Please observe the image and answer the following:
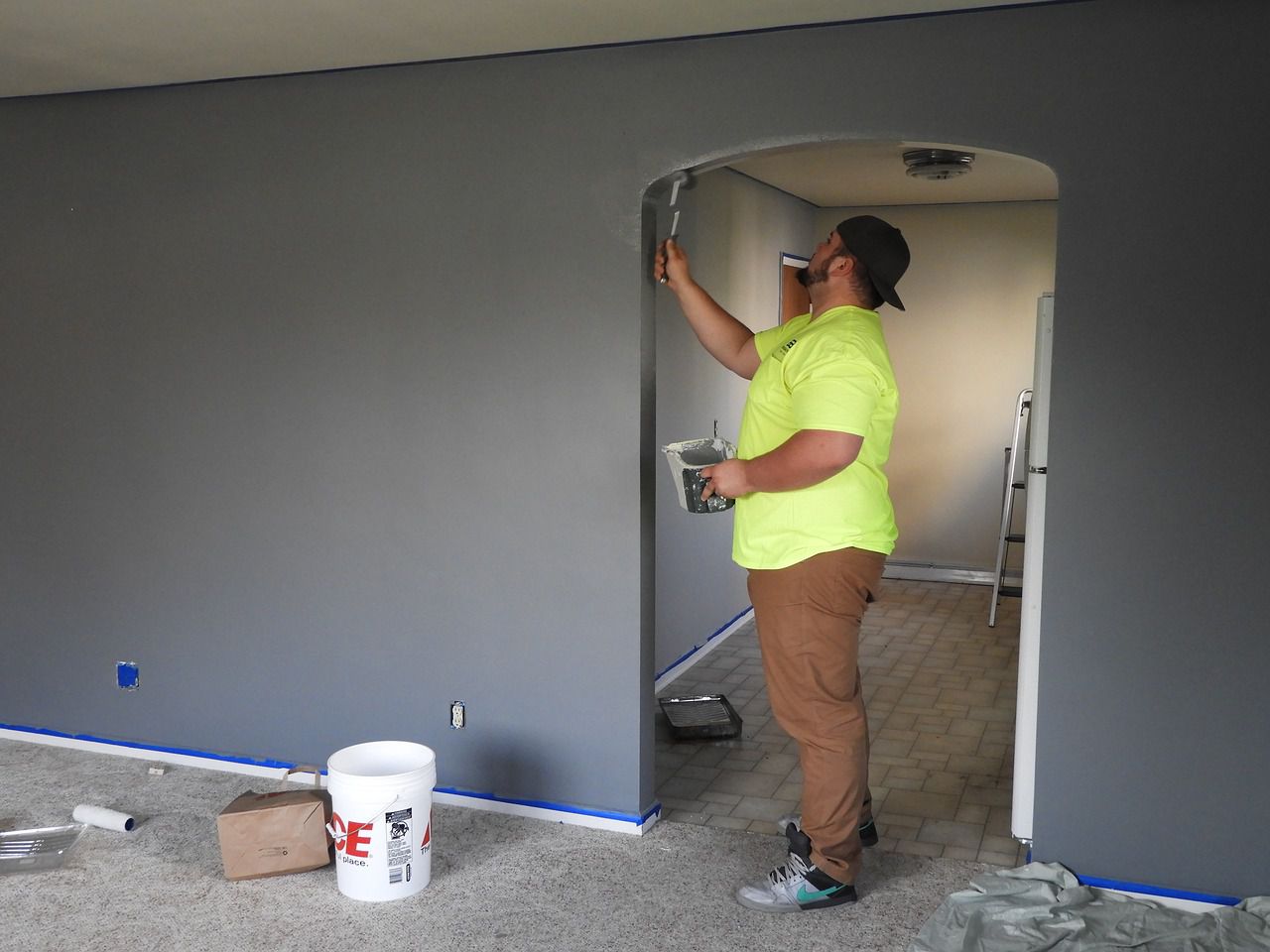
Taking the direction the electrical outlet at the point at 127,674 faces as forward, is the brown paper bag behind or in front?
in front

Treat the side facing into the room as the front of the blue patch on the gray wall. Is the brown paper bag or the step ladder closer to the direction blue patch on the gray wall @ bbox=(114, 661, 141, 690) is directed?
the brown paper bag

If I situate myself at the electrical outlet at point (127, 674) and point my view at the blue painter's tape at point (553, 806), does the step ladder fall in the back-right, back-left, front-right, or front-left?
front-left

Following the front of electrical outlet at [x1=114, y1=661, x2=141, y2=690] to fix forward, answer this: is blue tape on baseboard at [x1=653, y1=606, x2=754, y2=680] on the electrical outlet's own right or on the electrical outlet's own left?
on the electrical outlet's own left

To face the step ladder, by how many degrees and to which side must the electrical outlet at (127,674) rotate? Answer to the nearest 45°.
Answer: approximately 90° to its left

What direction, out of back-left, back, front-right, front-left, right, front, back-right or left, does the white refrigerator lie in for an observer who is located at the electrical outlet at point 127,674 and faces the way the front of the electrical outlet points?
front-left

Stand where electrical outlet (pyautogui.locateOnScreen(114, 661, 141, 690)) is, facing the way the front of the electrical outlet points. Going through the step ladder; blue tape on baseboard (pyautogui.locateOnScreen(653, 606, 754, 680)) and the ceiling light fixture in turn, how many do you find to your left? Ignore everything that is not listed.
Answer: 3

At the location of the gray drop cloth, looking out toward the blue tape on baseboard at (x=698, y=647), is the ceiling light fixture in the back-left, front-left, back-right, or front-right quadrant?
front-right

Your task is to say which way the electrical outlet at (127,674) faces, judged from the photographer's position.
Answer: facing the viewer

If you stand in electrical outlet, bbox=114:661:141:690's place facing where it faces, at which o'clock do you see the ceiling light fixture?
The ceiling light fixture is roughly at 9 o'clock from the electrical outlet.

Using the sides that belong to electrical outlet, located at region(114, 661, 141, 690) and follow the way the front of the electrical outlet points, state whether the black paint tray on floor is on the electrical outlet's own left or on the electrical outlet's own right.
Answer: on the electrical outlet's own left
